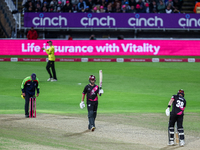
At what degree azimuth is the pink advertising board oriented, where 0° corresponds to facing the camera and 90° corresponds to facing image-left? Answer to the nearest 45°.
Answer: approximately 0°
